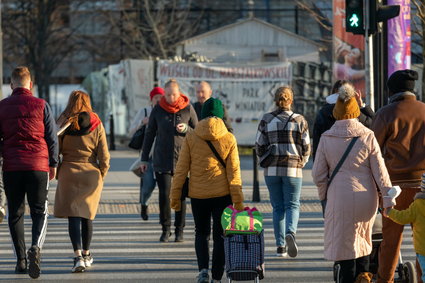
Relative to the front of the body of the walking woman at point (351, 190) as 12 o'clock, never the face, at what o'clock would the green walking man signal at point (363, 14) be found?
The green walking man signal is roughly at 12 o'clock from the walking woman.

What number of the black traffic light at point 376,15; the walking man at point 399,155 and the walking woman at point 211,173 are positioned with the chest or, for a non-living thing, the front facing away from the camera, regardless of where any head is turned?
2

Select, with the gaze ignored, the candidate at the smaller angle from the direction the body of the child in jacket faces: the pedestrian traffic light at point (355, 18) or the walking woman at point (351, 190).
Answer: the pedestrian traffic light

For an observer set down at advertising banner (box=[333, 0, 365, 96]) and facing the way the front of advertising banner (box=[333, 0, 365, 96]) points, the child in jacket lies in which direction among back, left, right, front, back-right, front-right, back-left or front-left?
front

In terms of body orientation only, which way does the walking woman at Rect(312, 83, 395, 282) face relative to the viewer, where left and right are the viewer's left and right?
facing away from the viewer

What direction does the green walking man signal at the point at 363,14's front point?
toward the camera

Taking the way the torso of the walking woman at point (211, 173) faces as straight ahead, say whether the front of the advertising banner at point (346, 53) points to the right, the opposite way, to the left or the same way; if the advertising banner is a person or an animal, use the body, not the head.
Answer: the opposite way

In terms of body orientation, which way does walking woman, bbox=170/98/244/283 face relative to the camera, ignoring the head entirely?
away from the camera

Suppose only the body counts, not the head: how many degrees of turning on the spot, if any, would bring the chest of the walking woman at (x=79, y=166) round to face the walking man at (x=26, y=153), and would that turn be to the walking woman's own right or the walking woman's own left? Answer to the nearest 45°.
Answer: approximately 135° to the walking woman's own left

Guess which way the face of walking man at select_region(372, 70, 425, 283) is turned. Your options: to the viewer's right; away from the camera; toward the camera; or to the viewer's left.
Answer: away from the camera

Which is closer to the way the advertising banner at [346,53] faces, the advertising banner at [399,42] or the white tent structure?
the advertising banner

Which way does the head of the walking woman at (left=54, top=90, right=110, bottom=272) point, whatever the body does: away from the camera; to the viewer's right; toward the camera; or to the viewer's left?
away from the camera

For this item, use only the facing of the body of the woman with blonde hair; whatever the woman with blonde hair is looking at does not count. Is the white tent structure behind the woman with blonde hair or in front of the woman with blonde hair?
in front

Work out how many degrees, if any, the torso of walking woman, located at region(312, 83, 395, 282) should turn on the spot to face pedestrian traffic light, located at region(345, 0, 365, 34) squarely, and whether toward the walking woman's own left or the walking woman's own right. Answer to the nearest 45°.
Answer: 0° — they already face it

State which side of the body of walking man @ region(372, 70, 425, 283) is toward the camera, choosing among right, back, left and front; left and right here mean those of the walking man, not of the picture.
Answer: back

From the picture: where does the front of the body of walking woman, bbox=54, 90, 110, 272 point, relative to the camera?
away from the camera
